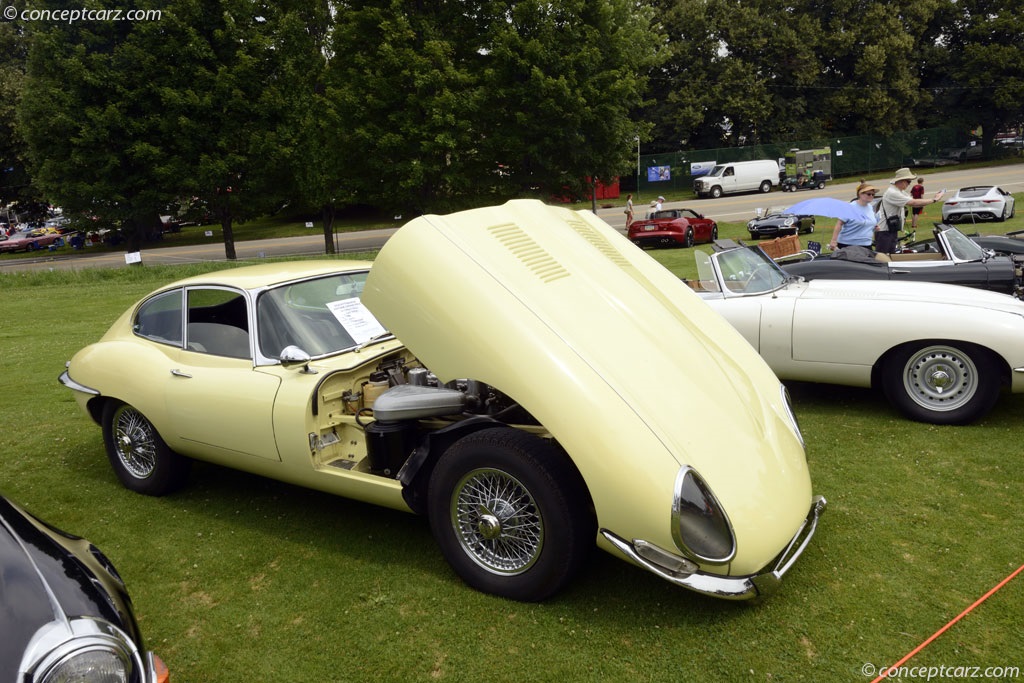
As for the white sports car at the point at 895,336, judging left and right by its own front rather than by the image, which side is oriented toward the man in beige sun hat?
left

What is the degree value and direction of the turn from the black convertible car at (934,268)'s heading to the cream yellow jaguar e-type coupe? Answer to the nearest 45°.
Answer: approximately 90° to its right

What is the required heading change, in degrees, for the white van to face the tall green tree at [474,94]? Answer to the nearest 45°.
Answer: approximately 45° to its left

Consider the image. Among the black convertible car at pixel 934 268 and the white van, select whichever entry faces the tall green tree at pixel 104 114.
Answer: the white van

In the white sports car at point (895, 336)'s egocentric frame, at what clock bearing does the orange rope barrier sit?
The orange rope barrier is roughly at 3 o'clock from the white sports car.

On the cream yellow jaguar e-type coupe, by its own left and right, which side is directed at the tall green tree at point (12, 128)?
back

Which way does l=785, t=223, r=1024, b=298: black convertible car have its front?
to the viewer's right

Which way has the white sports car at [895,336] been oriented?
to the viewer's right

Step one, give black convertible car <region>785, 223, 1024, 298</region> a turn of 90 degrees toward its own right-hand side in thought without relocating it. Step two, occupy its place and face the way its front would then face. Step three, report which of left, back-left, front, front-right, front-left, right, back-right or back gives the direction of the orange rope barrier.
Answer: front

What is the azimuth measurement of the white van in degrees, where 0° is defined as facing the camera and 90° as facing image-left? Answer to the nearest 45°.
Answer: approximately 45°

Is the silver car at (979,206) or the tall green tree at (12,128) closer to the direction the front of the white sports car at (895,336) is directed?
the silver car

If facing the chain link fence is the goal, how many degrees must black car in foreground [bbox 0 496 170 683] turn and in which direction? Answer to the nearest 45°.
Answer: approximately 90° to its left

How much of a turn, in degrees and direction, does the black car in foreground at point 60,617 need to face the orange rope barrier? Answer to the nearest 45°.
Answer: approximately 45° to its left
